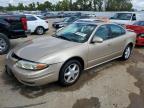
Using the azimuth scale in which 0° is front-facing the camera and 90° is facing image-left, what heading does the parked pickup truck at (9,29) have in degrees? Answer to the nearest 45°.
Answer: approximately 90°

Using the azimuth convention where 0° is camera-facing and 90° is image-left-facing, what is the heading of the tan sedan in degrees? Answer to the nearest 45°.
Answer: approximately 45°

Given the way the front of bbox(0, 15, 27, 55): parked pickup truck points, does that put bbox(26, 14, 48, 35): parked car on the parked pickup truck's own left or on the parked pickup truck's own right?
on the parked pickup truck's own right

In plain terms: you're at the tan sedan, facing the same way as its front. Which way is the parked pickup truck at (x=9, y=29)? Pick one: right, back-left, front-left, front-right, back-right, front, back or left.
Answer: right

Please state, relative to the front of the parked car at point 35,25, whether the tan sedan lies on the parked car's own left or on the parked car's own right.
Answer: on the parked car's own left

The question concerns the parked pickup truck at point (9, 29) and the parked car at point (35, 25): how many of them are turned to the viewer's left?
2

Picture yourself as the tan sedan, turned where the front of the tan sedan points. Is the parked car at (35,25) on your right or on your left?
on your right

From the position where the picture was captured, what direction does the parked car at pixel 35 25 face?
facing to the left of the viewer
